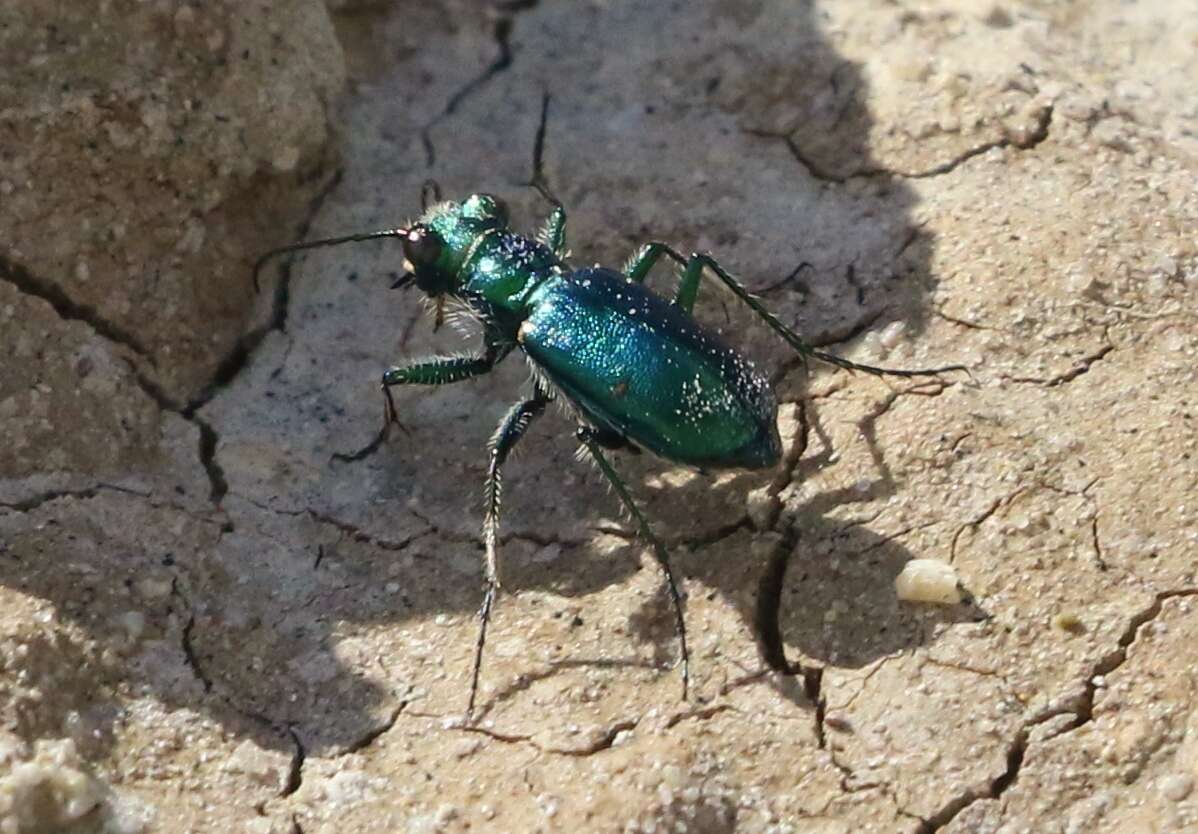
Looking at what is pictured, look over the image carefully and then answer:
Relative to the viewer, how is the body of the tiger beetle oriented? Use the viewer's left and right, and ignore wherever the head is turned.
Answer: facing away from the viewer and to the left of the viewer

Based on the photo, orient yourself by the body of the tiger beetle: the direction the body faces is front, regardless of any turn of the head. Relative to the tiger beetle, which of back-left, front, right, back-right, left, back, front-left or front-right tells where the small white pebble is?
back
